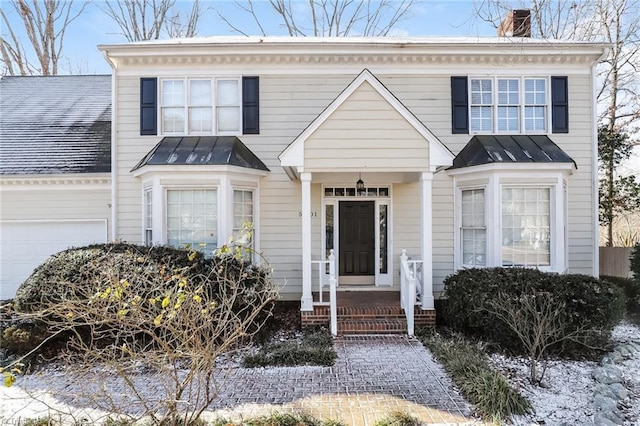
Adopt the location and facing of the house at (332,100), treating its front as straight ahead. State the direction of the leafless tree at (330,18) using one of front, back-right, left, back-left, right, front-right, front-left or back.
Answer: back

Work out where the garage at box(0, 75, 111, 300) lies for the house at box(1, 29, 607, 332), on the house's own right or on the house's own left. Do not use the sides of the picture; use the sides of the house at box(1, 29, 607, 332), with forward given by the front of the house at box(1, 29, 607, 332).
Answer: on the house's own right

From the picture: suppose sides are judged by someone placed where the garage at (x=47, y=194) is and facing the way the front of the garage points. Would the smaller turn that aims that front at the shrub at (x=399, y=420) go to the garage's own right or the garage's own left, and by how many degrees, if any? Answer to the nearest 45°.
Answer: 0° — it already faces it

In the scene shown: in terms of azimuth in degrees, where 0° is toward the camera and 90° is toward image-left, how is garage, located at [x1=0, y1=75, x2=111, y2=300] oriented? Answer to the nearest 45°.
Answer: approximately 0°

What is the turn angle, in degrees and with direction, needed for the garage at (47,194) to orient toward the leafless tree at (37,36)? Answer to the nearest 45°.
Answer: approximately 180°

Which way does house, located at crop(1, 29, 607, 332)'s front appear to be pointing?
toward the camera

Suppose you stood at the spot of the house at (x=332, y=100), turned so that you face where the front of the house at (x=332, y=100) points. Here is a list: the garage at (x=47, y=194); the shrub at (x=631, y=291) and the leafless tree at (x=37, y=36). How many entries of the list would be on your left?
1

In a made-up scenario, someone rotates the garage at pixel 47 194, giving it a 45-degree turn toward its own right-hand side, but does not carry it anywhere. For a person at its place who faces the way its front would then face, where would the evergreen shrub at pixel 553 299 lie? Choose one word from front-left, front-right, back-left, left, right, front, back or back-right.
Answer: left
